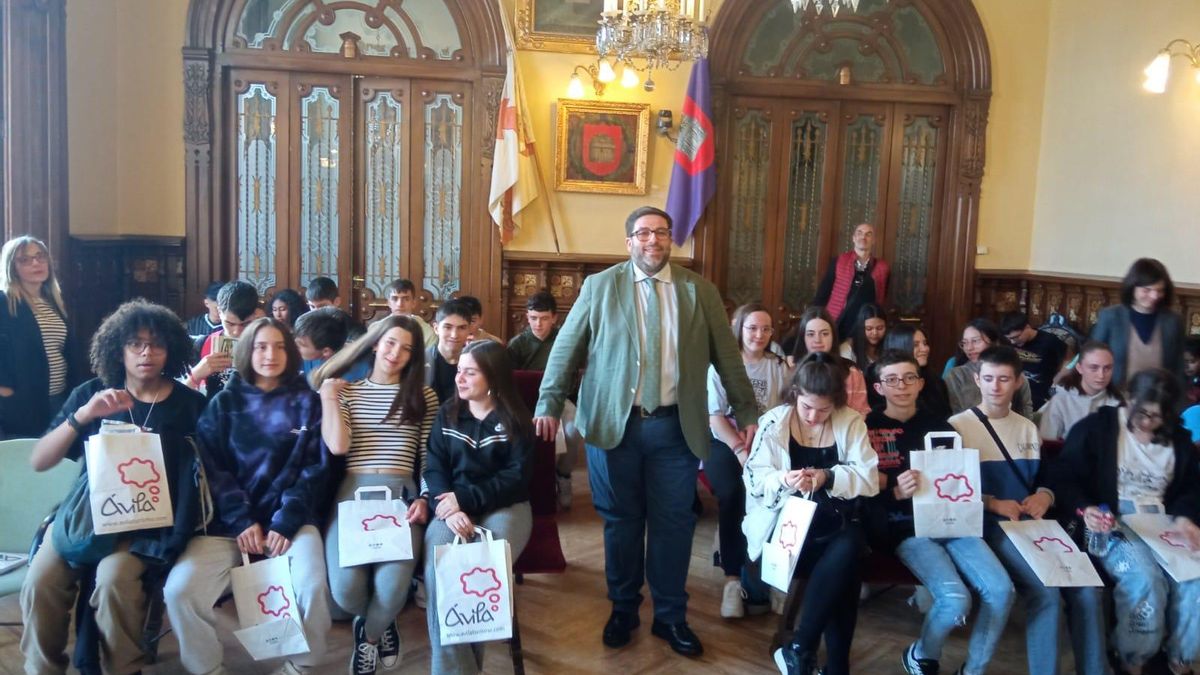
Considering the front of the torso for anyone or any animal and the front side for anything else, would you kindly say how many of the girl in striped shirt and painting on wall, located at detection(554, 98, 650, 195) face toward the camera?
2

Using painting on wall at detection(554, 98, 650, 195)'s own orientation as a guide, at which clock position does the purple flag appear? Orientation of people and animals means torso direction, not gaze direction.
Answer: The purple flag is roughly at 9 o'clock from the painting on wall.

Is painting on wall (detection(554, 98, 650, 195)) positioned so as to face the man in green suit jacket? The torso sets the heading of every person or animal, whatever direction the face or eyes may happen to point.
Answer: yes

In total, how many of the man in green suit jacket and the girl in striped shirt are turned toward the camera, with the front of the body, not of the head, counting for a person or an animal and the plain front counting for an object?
2

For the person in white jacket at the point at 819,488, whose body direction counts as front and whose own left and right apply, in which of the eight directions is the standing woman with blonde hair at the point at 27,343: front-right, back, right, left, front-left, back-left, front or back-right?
right

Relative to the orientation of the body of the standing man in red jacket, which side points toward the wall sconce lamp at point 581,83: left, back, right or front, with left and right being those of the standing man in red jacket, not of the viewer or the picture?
right
